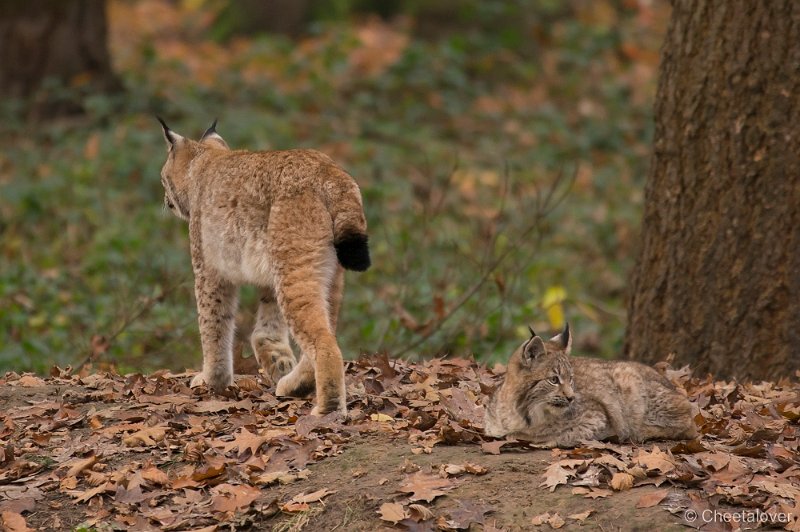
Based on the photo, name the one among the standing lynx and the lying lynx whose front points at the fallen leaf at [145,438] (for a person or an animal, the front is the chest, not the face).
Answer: the lying lynx

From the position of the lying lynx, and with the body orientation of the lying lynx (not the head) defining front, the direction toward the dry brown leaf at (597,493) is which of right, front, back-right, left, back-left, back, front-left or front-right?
left

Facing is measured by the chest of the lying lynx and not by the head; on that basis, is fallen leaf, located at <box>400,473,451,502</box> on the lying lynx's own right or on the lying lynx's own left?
on the lying lynx's own left

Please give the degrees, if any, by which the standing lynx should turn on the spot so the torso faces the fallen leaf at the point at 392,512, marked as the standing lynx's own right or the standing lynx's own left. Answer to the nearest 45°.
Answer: approximately 135° to the standing lynx's own left

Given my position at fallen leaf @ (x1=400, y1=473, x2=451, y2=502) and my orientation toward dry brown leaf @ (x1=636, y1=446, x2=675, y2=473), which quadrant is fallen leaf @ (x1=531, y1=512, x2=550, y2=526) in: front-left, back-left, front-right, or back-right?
front-right

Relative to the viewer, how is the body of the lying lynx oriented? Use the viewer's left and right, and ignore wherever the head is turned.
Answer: facing to the left of the viewer

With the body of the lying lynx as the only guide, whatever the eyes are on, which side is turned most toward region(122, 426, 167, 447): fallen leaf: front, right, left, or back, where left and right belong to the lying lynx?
front

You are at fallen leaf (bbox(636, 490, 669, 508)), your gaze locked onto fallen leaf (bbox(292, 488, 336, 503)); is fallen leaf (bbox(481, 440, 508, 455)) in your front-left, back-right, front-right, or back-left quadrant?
front-right

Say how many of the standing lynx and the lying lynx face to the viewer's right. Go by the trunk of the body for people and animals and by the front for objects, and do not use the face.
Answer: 0

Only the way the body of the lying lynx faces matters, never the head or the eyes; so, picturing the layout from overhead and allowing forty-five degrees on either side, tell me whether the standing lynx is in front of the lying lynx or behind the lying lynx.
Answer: in front

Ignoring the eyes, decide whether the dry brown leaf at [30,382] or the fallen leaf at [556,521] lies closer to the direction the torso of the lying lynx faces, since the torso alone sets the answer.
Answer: the dry brown leaf

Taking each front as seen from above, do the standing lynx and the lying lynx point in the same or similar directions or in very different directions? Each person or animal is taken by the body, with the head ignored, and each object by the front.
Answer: same or similar directions

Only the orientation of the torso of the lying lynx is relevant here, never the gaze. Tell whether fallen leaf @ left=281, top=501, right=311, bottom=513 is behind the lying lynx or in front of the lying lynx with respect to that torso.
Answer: in front

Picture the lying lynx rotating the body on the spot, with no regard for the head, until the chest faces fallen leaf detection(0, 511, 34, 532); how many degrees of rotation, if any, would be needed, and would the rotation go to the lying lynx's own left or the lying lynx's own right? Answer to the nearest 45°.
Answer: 0° — it already faces it

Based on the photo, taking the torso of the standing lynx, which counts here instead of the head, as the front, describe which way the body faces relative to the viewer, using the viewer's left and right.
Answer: facing away from the viewer and to the left of the viewer

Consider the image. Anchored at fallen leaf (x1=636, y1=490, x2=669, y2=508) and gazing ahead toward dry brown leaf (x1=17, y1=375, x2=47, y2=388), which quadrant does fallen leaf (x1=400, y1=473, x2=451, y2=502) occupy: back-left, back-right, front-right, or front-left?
front-left

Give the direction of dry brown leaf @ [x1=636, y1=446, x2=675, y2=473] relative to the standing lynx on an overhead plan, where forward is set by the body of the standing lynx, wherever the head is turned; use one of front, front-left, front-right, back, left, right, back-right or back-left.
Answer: back

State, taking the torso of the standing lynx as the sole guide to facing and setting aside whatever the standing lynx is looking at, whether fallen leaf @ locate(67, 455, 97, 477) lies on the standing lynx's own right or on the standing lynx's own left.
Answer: on the standing lynx's own left
